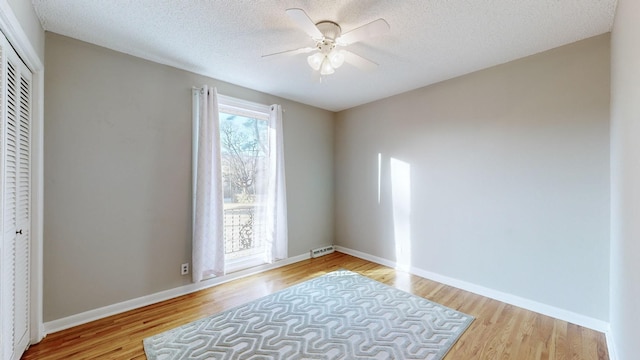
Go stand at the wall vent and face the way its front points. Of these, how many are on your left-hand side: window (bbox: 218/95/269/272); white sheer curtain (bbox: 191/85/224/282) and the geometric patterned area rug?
0

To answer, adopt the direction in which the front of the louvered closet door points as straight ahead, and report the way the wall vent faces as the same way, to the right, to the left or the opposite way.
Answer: to the right

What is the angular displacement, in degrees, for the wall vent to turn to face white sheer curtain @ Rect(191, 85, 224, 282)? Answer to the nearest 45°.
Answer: approximately 90° to its right

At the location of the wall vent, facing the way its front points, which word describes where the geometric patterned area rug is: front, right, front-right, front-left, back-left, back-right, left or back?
front-right

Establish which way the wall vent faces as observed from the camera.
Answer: facing the viewer and to the right of the viewer

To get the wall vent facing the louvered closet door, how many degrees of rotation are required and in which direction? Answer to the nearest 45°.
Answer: approximately 90° to its right

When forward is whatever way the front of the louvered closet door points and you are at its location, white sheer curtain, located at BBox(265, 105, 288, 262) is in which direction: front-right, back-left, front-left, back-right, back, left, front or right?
front

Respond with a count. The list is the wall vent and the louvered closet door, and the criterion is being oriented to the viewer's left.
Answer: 0

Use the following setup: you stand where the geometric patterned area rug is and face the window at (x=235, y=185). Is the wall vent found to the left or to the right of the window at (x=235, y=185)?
right

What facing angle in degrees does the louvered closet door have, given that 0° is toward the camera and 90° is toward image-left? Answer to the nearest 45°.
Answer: approximately 270°

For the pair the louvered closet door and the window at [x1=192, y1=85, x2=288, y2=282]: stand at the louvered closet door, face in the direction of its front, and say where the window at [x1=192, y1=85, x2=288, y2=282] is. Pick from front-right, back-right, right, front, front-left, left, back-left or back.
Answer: front

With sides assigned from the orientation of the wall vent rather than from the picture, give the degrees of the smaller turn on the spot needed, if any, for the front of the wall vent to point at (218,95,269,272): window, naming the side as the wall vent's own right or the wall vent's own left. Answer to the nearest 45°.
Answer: approximately 90° to the wall vent's own right

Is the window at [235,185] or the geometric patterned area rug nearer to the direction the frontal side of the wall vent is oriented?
the geometric patterned area rug
